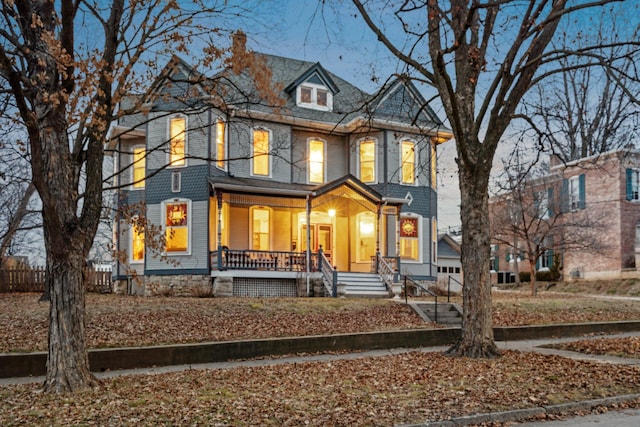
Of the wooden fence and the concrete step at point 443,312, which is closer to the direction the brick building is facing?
the concrete step

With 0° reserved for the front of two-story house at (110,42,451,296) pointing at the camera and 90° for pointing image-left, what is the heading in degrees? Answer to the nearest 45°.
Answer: approximately 315°

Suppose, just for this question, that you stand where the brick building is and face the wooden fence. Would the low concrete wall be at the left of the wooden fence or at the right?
left

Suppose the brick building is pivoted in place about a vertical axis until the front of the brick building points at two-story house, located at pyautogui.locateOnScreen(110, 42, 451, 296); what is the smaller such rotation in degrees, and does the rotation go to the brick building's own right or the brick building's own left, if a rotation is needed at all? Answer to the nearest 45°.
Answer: approximately 90° to the brick building's own right

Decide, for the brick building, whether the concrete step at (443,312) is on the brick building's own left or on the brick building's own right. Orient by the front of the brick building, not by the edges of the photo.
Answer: on the brick building's own right

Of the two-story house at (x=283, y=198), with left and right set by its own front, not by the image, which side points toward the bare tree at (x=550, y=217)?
left

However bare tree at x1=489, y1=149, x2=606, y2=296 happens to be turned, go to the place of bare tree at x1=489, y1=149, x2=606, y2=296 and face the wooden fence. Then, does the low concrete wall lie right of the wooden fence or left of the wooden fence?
left

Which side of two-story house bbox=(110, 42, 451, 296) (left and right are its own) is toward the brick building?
left
